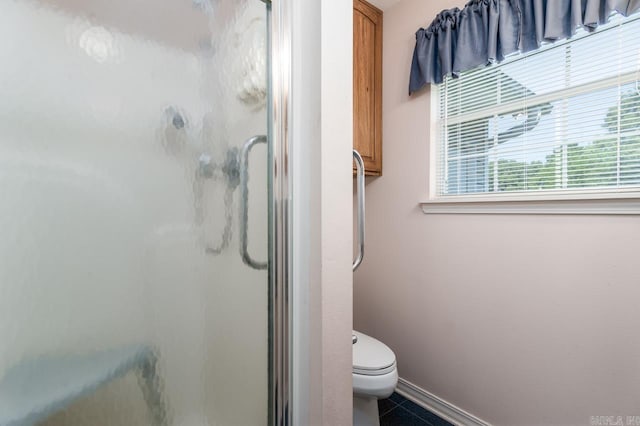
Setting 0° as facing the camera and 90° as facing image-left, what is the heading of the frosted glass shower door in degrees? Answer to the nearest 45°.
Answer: approximately 0°

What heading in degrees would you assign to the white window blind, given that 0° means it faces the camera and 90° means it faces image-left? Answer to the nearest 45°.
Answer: approximately 45°

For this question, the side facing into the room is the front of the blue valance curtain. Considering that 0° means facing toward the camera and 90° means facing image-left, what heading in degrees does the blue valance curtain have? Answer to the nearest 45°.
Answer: approximately 45°

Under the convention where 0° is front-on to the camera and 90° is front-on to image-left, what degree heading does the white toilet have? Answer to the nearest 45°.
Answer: approximately 315°

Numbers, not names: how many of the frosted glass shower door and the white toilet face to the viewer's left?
0

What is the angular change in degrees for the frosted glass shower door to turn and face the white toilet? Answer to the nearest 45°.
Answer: approximately 90° to its left

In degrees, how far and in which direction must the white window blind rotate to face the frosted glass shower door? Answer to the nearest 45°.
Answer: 0° — it already faces it

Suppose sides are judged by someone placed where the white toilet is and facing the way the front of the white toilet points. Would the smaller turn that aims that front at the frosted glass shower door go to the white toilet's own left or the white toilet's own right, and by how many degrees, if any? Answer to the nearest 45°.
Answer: approximately 90° to the white toilet's own right

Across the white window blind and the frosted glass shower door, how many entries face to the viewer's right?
0

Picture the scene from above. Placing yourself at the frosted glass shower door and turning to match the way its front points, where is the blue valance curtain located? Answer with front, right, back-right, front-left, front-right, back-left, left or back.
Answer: left
